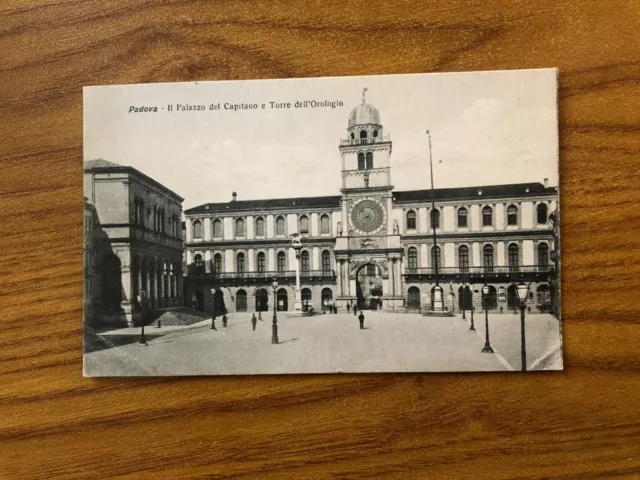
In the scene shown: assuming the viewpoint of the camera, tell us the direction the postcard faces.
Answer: facing the viewer
